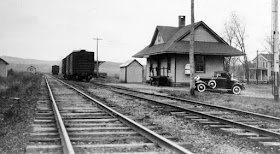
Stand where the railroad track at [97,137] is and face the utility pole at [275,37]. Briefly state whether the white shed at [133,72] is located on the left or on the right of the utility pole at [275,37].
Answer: left

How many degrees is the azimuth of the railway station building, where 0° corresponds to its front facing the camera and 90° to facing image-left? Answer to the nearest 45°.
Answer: approximately 45°

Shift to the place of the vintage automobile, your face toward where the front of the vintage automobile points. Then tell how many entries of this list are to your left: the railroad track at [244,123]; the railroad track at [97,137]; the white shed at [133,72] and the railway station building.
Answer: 2

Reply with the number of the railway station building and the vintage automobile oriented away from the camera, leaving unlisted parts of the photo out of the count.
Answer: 0

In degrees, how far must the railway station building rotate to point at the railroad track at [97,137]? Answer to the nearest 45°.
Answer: approximately 45° to its left

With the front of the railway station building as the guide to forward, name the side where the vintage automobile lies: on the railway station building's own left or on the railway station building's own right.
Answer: on the railway station building's own left
